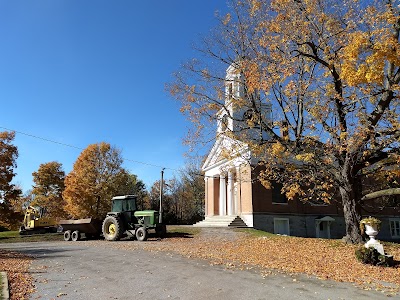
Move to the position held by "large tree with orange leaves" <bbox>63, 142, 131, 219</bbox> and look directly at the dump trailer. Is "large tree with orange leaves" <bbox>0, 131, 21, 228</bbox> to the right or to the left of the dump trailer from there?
right

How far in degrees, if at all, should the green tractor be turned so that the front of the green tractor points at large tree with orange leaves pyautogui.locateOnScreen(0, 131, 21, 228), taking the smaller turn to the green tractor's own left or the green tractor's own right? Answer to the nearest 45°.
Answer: approximately 180°

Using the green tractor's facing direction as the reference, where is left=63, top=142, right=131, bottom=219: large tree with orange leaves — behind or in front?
behind

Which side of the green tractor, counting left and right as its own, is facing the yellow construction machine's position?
back

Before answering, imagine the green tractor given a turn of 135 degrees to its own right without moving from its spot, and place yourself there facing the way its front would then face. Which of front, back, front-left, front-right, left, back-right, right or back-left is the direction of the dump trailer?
front-right

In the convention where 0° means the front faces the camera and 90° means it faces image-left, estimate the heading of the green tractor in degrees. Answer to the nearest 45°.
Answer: approximately 315°
